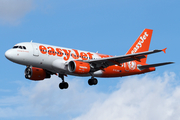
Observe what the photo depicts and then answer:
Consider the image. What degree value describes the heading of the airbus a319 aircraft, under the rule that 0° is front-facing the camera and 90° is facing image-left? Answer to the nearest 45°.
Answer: approximately 45°
